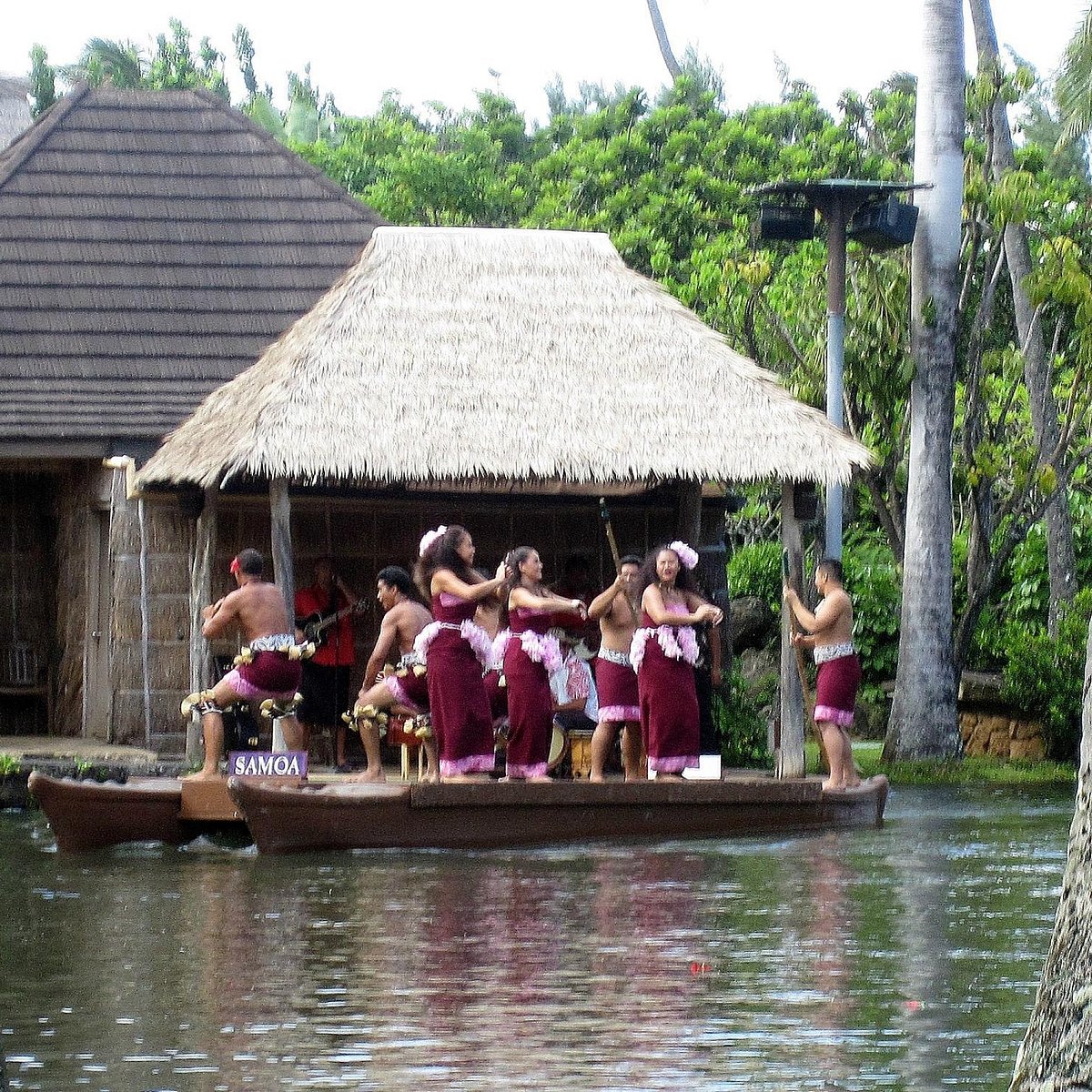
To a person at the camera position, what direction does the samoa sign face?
facing the viewer

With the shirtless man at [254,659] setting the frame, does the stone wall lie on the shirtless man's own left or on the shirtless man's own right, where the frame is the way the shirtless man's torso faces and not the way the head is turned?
on the shirtless man's own right

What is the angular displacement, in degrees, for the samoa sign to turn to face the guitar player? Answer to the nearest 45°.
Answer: approximately 180°

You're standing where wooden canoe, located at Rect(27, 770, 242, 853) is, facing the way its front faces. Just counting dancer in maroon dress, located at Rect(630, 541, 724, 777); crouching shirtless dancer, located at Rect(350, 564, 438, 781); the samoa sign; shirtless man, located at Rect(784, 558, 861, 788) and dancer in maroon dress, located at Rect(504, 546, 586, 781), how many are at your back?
5

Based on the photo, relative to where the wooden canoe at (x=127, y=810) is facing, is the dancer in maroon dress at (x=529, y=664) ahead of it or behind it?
behind

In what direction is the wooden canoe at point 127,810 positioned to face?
to the viewer's left

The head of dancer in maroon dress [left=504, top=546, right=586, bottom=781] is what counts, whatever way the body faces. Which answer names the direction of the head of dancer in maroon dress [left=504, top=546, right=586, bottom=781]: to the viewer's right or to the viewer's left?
to the viewer's right

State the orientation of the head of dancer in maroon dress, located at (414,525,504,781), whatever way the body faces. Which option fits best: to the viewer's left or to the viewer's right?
to the viewer's right

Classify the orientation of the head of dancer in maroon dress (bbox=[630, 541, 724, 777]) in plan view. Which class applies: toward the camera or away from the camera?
toward the camera

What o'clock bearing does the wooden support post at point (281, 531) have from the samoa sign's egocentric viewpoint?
The wooden support post is roughly at 6 o'clock from the samoa sign.

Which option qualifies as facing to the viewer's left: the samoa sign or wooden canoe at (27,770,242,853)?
the wooden canoe

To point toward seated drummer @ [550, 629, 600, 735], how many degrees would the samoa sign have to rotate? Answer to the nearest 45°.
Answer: approximately 135° to its left

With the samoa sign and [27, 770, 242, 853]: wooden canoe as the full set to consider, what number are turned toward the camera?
1

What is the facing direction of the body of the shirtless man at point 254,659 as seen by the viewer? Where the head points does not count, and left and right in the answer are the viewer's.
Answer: facing away from the viewer and to the left of the viewer
